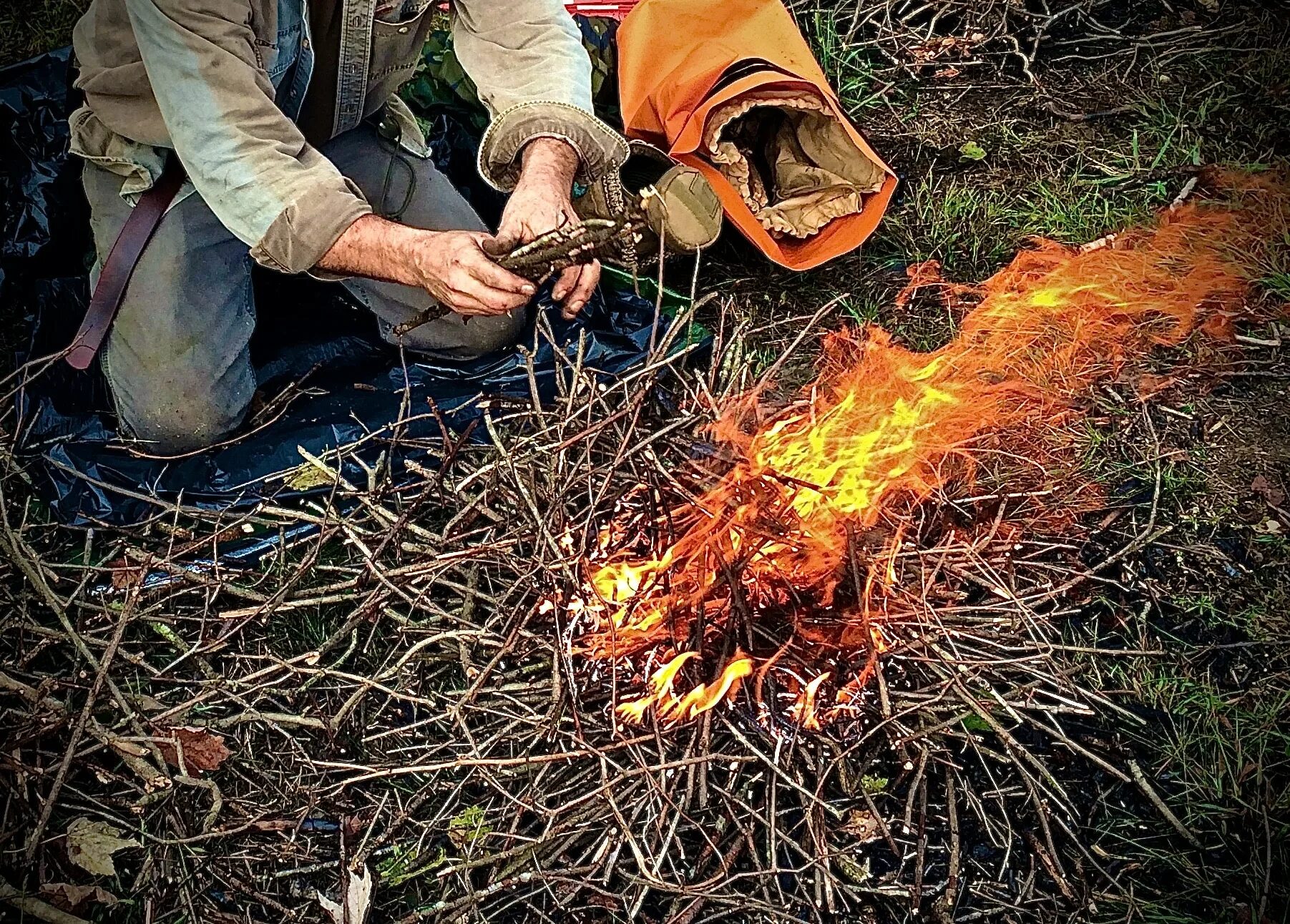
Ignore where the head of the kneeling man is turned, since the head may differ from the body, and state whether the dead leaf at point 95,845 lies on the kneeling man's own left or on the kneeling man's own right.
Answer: on the kneeling man's own right

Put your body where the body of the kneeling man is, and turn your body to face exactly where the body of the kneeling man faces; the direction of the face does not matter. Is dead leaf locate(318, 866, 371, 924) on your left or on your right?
on your right

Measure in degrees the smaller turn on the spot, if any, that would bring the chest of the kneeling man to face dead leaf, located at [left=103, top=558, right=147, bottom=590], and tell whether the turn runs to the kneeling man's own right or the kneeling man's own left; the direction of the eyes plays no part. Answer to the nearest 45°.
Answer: approximately 90° to the kneeling man's own right

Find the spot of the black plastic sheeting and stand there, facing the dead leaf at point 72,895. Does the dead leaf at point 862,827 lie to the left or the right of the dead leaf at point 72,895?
left

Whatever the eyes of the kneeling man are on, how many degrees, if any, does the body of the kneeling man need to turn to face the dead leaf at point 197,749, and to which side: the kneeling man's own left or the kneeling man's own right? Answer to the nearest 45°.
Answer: approximately 45° to the kneeling man's own right

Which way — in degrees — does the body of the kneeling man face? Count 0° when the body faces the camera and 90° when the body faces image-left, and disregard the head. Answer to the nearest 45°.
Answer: approximately 315°
